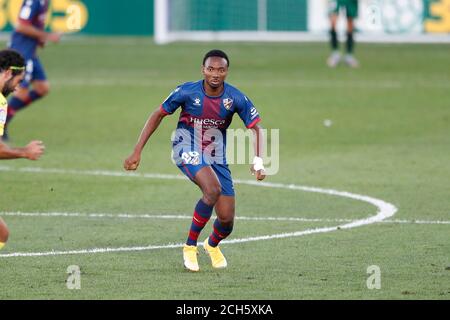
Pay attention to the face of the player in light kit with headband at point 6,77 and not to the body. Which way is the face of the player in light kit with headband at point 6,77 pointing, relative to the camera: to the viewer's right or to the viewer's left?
to the viewer's right

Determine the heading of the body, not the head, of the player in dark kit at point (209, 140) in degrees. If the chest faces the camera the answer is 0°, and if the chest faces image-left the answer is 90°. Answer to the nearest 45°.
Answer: approximately 0°

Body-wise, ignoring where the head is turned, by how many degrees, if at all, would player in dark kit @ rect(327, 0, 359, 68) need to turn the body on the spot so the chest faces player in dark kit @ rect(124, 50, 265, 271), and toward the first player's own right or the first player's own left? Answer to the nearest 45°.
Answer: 0° — they already face them

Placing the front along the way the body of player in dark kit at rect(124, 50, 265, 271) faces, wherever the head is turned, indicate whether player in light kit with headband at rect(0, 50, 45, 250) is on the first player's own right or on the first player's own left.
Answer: on the first player's own right

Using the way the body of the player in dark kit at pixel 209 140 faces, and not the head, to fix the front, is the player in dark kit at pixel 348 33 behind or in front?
behind

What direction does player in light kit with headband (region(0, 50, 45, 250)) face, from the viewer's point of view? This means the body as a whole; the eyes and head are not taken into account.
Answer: to the viewer's right

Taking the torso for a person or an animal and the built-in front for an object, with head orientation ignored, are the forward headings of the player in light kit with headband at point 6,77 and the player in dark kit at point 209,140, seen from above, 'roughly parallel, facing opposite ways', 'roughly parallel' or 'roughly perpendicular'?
roughly perpendicular
